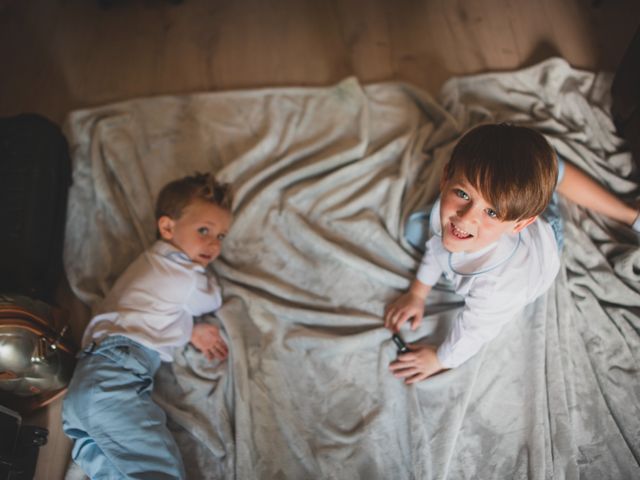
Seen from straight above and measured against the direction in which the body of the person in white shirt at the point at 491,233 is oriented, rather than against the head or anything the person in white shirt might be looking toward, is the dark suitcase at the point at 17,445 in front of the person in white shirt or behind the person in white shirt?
in front

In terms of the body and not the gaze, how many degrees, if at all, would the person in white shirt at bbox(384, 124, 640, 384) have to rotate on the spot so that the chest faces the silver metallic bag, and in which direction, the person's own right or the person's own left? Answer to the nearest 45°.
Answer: approximately 45° to the person's own right

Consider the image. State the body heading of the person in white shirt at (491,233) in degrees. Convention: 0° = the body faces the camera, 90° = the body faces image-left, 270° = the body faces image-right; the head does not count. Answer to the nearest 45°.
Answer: approximately 45°
